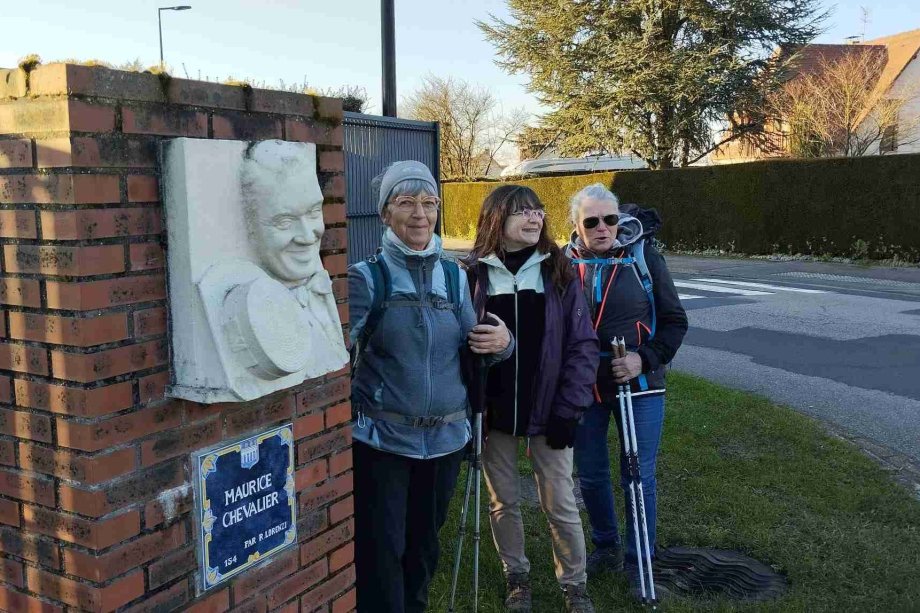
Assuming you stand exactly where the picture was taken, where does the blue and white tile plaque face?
facing the viewer and to the right of the viewer

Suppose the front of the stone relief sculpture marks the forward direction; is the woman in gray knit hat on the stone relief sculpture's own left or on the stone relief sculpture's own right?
on the stone relief sculpture's own left

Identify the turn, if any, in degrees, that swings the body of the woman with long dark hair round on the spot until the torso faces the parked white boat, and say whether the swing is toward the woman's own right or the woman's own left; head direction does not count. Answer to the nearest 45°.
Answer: approximately 180°

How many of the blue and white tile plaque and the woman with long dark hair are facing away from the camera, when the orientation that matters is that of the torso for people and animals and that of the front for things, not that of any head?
0

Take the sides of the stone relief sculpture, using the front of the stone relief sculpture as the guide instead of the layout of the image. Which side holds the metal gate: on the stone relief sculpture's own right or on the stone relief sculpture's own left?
on the stone relief sculpture's own left

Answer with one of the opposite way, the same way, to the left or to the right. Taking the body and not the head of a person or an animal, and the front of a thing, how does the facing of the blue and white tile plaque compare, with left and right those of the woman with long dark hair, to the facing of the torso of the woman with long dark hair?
to the left

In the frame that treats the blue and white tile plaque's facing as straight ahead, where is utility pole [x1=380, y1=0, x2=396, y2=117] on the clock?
The utility pole is roughly at 8 o'clock from the blue and white tile plaque.

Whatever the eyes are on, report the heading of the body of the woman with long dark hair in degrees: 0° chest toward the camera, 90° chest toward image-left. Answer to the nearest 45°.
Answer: approximately 0°

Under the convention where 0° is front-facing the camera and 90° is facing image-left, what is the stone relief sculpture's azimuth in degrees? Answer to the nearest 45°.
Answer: approximately 315°
